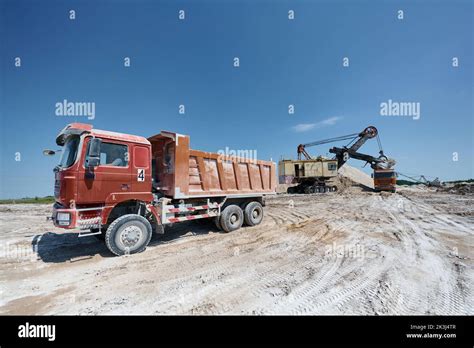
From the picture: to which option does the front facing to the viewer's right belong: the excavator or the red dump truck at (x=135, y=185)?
the excavator

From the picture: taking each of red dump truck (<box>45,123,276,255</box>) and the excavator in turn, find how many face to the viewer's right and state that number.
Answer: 1

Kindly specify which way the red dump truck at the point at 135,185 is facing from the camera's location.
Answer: facing the viewer and to the left of the viewer

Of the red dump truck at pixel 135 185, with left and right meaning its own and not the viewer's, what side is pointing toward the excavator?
back

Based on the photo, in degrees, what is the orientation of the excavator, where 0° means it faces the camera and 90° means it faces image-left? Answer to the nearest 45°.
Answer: approximately 270°

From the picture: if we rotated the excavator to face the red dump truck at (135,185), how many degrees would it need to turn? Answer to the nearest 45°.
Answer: approximately 90° to its right
